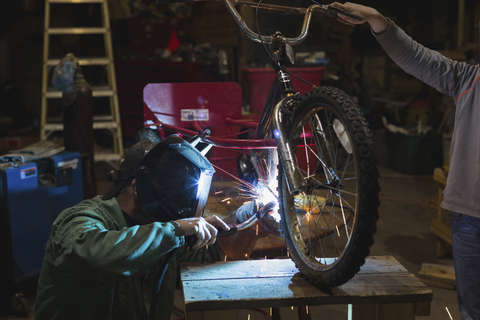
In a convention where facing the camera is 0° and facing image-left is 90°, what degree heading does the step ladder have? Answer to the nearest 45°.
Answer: approximately 0°

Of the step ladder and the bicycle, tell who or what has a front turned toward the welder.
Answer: the step ladder

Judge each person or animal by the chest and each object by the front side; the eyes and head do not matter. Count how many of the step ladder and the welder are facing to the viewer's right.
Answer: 1

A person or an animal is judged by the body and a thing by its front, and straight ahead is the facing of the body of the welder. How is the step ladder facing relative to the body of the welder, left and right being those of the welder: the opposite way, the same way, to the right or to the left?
to the right

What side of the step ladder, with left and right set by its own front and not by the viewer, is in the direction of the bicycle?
front

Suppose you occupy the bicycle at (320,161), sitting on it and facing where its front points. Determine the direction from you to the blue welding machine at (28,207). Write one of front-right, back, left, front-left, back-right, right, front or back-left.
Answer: back

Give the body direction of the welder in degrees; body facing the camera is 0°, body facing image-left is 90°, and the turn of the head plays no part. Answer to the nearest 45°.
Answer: approximately 270°

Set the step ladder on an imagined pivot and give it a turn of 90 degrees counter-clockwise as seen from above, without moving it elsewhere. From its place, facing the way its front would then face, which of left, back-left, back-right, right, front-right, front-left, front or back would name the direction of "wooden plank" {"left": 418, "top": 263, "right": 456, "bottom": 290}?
front-right

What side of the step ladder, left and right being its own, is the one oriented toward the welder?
front

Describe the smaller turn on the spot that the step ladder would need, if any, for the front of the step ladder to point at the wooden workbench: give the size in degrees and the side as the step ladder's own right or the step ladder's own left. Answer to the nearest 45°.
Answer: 0° — it already faces it

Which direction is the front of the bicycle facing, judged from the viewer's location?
facing the viewer and to the right of the viewer
